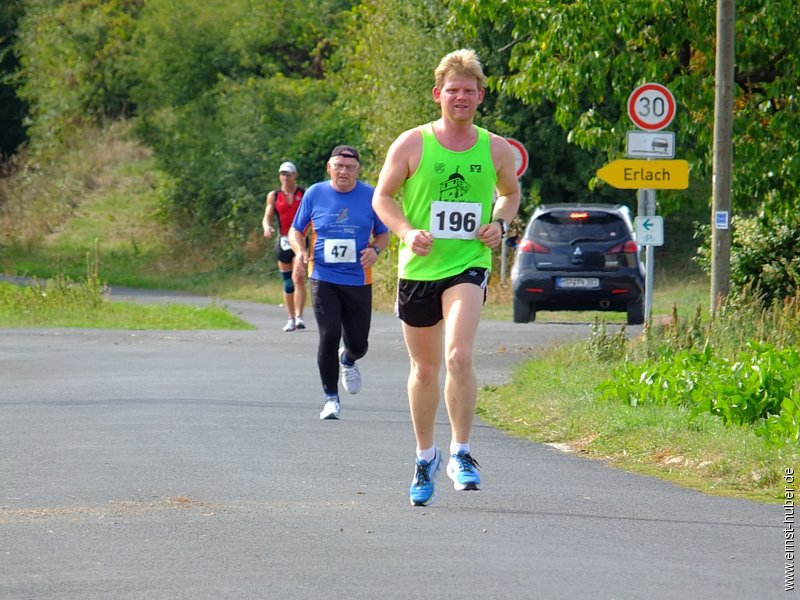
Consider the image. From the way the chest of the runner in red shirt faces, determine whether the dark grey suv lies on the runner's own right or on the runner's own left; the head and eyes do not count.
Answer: on the runner's own left

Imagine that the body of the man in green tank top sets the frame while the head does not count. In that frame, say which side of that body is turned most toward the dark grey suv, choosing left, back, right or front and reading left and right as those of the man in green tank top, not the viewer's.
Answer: back

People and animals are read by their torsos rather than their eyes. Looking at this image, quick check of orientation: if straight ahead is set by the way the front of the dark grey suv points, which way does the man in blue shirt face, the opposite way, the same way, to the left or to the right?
the opposite way

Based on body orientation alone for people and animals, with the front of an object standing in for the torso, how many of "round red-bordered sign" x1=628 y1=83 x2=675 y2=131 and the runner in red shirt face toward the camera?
2

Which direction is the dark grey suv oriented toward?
away from the camera

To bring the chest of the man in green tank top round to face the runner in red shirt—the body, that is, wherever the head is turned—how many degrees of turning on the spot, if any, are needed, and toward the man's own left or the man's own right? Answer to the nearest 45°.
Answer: approximately 180°

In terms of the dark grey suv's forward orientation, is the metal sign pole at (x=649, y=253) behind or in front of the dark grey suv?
behind

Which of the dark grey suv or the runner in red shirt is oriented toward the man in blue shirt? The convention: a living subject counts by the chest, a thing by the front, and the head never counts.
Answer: the runner in red shirt

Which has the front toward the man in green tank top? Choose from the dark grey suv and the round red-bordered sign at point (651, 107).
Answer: the round red-bordered sign

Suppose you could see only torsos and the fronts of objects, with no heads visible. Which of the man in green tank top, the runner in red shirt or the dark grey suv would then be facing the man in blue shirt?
the runner in red shirt
